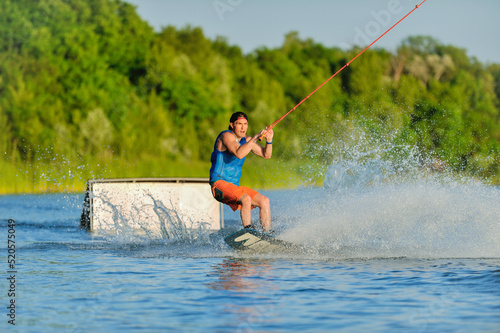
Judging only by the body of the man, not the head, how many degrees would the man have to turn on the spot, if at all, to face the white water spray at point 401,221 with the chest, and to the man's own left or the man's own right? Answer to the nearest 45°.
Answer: approximately 45° to the man's own left

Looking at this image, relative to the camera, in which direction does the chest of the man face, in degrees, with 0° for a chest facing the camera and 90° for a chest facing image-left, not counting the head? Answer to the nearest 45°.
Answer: approximately 315°
